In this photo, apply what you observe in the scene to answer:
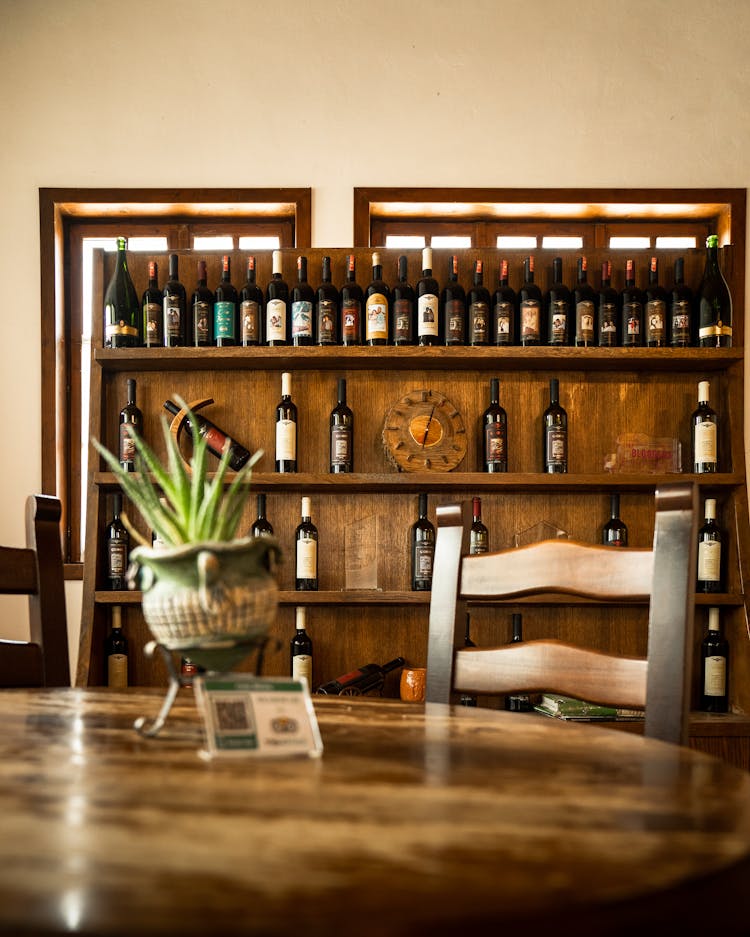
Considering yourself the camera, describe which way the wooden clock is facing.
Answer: facing the viewer
